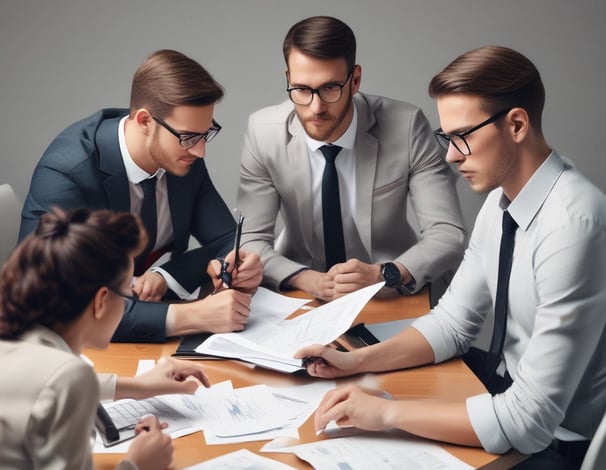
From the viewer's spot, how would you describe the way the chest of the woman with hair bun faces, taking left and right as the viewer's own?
facing away from the viewer and to the right of the viewer

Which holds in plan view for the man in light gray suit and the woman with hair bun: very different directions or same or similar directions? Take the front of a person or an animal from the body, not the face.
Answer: very different directions

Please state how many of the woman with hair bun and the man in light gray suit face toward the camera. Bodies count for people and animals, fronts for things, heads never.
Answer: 1

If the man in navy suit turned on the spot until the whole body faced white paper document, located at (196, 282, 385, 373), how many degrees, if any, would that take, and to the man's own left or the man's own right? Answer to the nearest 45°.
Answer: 0° — they already face it

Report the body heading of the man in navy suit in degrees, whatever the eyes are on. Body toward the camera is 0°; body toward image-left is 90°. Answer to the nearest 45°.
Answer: approximately 315°

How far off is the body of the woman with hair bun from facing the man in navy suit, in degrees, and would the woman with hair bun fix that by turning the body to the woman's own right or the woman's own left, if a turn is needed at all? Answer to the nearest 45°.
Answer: approximately 45° to the woman's own left

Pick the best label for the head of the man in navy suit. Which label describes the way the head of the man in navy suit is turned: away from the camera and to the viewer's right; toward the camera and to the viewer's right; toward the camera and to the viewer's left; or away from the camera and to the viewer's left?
toward the camera and to the viewer's right

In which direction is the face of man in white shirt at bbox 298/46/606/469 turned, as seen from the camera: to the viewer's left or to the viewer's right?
to the viewer's left

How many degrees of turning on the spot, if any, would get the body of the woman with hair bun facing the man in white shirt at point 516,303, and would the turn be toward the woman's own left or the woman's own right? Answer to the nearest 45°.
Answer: approximately 45° to the woman's own right

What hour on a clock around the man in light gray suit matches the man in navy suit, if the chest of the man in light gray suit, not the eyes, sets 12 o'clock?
The man in navy suit is roughly at 2 o'clock from the man in light gray suit.
